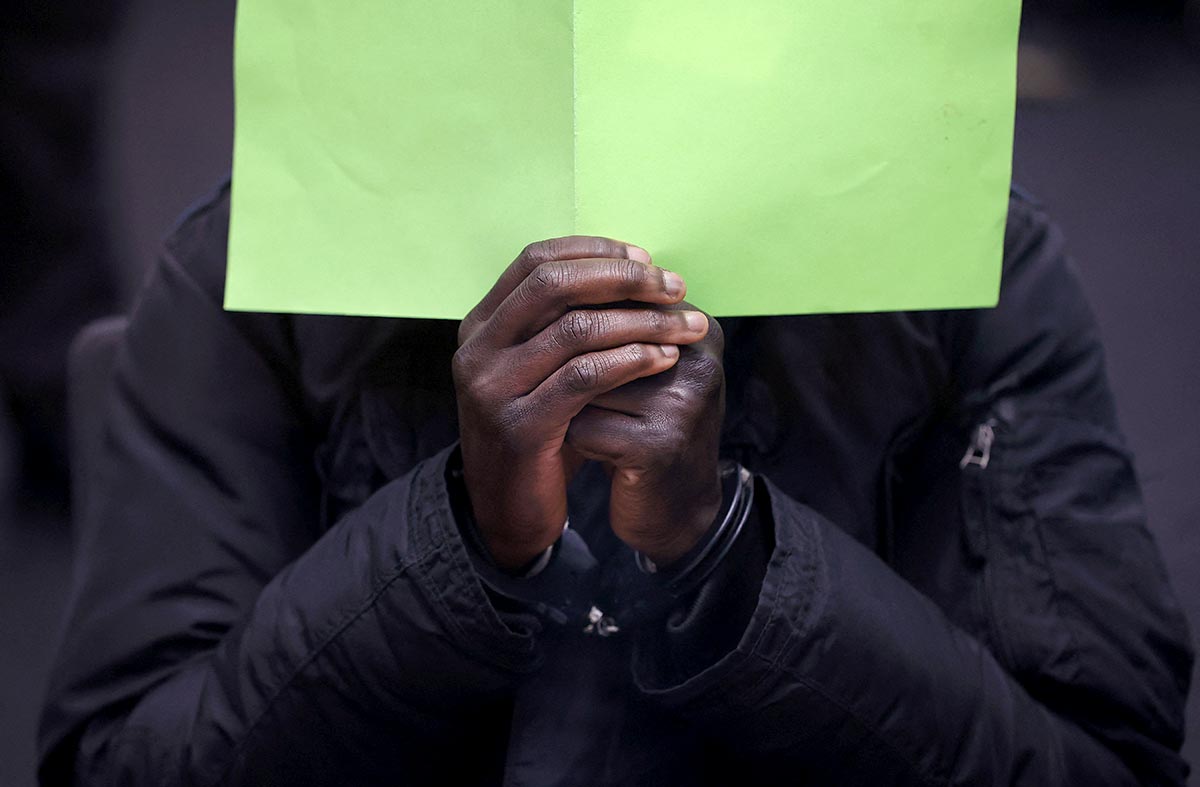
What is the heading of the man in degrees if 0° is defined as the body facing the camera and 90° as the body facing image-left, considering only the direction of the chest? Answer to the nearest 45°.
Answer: approximately 0°
